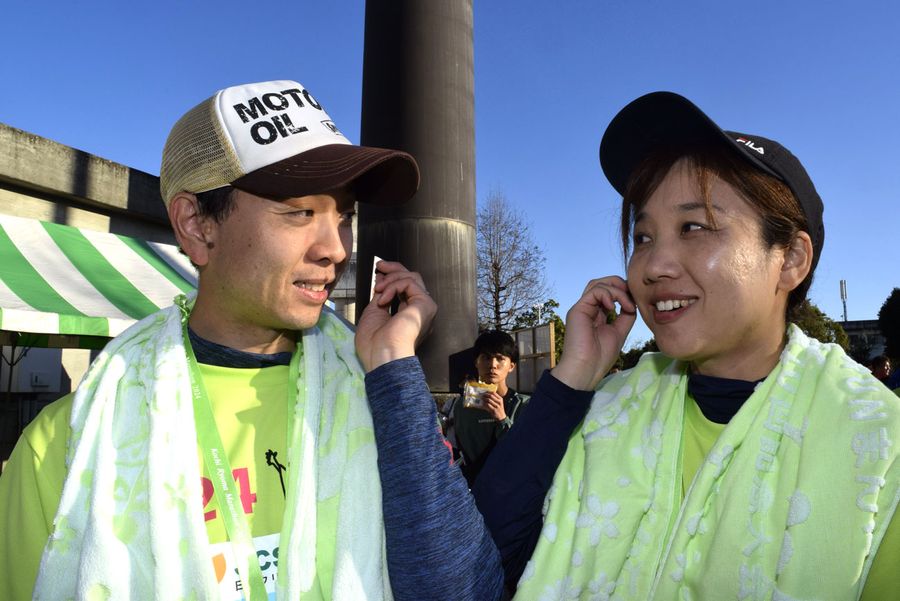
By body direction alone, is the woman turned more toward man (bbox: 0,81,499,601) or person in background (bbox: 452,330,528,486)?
the man

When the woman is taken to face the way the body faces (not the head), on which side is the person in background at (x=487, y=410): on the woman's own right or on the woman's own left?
on the woman's own right

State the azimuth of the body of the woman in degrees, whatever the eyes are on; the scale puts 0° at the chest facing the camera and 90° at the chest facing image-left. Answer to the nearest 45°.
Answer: approximately 45°
